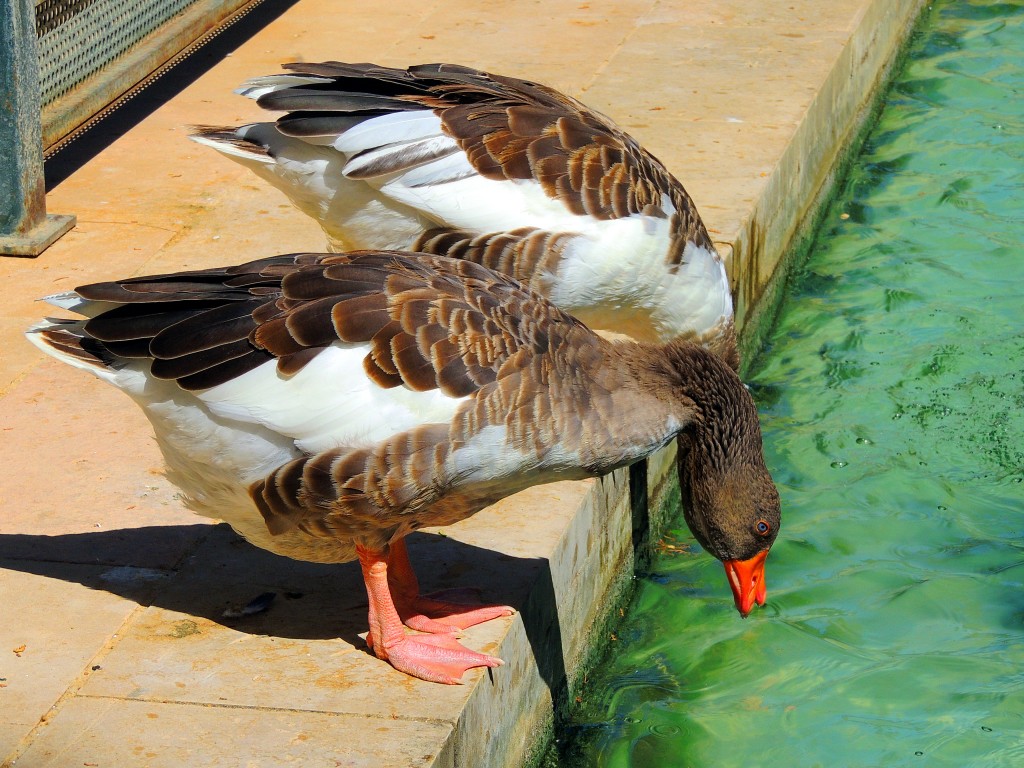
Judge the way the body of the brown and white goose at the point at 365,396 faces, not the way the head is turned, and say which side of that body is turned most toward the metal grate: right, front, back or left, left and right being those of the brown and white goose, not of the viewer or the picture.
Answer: left

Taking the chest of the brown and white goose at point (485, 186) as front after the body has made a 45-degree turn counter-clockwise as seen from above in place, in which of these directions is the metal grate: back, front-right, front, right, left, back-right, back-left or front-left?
left

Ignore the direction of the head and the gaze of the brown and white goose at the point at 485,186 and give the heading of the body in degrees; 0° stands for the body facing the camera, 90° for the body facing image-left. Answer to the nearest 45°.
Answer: approximately 270°

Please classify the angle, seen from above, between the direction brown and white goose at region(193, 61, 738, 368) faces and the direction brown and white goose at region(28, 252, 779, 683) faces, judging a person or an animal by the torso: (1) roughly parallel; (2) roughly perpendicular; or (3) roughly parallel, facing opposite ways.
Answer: roughly parallel

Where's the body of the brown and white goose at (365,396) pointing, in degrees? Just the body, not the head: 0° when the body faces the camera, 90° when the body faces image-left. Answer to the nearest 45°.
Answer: approximately 270°

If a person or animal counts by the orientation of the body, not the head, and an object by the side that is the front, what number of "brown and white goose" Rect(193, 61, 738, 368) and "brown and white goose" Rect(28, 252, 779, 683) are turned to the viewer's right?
2

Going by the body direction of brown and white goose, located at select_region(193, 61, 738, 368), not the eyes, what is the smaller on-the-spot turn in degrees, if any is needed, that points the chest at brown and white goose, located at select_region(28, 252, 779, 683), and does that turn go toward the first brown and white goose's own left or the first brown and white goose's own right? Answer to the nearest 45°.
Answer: approximately 90° to the first brown and white goose's own right

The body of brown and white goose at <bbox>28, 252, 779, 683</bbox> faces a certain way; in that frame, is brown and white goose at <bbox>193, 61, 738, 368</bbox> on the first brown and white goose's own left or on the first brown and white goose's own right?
on the first brown and white goose's own left
